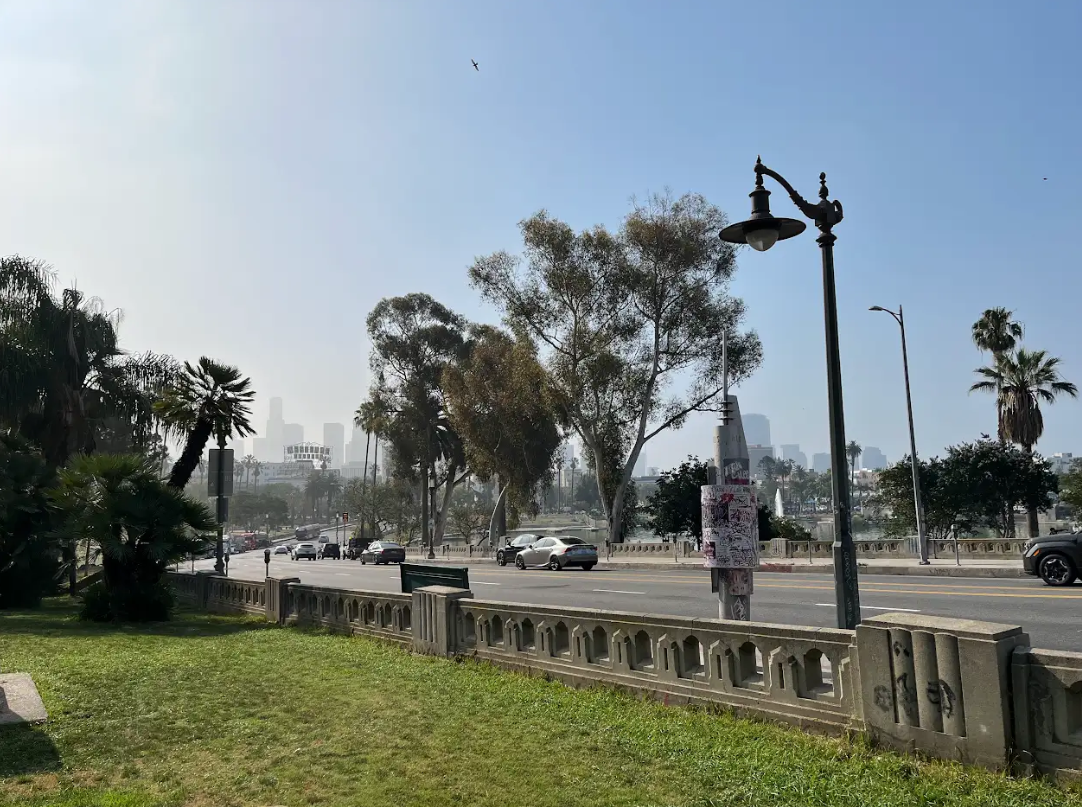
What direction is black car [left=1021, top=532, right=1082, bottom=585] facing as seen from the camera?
to the viewer's left

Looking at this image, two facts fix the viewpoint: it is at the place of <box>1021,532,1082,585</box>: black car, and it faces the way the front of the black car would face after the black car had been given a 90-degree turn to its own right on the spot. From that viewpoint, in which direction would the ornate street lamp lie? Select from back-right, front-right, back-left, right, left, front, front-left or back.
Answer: back

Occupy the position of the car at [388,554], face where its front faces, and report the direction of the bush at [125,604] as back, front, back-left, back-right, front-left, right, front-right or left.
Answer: back-left

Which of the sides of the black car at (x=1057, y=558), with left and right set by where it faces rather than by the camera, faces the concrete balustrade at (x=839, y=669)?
left

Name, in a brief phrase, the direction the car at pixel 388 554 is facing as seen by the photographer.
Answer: facing away from the viewer and to the left of the viewer

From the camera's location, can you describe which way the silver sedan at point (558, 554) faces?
facing away from the viewer and to the left of the viewer

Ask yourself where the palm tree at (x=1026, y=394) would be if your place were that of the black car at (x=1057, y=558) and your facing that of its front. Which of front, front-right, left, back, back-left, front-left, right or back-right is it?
right

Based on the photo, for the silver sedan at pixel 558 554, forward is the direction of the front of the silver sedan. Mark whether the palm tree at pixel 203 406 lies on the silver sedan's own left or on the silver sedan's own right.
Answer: on the silver sedan's own left

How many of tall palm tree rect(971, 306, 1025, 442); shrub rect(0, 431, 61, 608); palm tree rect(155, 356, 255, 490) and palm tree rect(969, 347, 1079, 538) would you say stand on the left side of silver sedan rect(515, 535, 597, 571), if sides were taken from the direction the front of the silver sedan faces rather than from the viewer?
2

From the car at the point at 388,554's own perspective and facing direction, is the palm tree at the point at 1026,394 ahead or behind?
behind

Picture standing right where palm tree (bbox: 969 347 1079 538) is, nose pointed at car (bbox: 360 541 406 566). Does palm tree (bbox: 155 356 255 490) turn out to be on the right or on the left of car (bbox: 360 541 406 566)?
left

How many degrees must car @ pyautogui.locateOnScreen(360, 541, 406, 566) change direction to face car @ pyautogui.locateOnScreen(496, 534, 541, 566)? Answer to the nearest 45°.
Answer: approximately 180°

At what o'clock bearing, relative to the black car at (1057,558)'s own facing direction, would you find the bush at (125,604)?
The bush is roughly at 11 o'clock from the black car.
